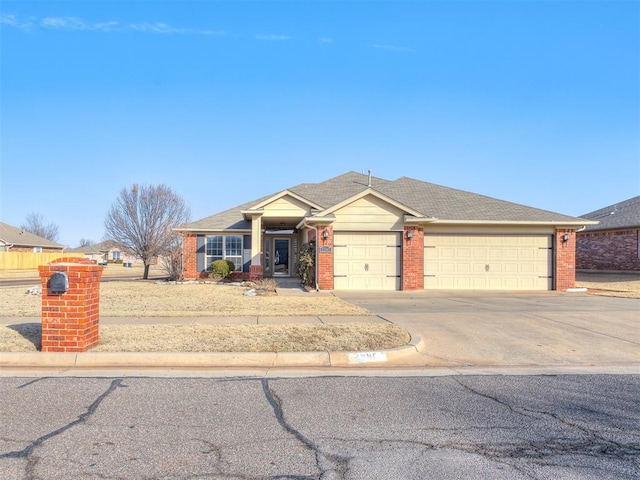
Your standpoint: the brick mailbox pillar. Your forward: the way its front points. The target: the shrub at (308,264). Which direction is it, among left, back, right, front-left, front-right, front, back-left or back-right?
back-left

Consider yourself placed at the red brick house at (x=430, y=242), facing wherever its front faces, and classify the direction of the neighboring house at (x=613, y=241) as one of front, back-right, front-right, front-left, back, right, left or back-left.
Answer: back-left

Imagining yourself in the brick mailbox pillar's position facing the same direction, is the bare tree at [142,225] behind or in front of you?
behind

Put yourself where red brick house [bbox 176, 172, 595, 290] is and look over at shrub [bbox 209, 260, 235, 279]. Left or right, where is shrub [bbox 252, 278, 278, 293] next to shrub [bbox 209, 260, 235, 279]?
left

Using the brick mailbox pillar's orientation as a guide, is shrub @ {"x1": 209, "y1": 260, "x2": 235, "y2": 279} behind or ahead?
behind

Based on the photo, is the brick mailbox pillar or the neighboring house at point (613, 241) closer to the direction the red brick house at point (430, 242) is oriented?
the brick mailbox pillar

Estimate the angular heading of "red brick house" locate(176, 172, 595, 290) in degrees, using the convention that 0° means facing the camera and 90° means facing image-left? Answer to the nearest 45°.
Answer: approximately 0°

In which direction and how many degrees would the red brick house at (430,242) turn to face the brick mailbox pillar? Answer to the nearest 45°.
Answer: approximately 45° to its right

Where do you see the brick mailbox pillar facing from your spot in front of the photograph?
facing the viewer

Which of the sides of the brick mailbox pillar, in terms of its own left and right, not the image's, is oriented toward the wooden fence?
back

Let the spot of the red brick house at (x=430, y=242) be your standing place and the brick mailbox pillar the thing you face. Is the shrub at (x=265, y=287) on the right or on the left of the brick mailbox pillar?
right
